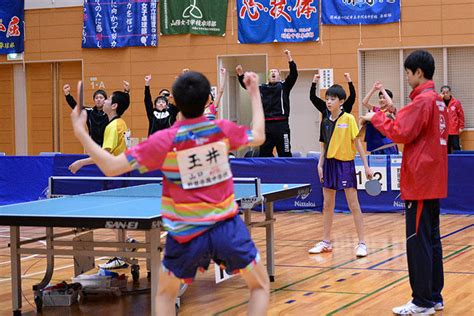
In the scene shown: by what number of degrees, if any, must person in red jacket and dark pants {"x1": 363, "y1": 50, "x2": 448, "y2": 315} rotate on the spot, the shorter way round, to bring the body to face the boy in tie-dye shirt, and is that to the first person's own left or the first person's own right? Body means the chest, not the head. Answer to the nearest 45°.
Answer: approximately 45° to the first person's own left

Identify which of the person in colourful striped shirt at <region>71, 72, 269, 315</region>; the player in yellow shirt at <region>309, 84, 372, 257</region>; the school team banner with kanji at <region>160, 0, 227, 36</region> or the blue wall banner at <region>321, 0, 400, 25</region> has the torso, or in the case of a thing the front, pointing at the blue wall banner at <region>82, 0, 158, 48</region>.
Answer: the person in colourful striped shirt

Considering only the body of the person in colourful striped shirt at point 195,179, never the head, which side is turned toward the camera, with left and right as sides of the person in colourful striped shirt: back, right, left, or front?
back

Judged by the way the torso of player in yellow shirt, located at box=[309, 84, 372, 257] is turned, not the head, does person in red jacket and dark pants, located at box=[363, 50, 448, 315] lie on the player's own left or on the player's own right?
on the player's own left

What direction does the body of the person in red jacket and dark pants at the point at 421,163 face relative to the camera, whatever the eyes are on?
to the viewer's left

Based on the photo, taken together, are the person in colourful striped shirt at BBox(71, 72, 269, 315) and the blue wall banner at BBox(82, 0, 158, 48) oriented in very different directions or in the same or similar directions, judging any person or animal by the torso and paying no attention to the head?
very different directions

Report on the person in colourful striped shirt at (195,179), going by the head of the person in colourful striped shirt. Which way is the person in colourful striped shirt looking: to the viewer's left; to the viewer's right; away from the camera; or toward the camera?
away from the camera

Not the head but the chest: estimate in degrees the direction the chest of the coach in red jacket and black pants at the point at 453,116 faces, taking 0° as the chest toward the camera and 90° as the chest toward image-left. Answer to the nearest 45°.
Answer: approximately 45°

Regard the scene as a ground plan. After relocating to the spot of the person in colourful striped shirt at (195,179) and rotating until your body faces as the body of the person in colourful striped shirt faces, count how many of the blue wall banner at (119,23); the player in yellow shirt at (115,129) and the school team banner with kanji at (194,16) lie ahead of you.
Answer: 3
